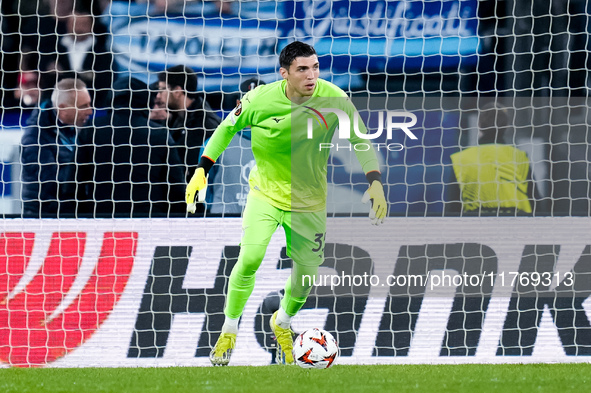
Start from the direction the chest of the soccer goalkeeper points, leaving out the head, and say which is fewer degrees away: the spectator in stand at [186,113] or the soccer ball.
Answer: the soccer ball

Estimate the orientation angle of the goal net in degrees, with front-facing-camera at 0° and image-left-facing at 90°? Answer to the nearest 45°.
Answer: approximately 0°

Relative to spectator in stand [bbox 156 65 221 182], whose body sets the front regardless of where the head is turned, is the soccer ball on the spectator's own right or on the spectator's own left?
on the spectator's own left

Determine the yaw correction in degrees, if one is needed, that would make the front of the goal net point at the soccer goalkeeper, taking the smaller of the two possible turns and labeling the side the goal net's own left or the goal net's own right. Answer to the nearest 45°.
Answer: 0° — it already faces them

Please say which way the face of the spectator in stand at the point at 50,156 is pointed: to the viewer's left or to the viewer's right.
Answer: to the viewer's right

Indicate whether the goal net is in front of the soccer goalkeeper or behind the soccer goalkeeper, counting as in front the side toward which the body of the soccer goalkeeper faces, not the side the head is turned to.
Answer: behind

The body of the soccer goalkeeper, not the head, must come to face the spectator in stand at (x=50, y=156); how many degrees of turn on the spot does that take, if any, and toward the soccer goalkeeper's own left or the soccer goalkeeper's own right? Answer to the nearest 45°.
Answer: approximately 135° to the soccer goalkeeper's own right

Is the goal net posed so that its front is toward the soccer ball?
yes

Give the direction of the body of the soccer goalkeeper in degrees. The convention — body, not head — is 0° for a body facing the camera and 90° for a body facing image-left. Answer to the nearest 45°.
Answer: approximately 0°

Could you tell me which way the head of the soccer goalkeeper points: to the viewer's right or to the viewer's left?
to the viewer's right
